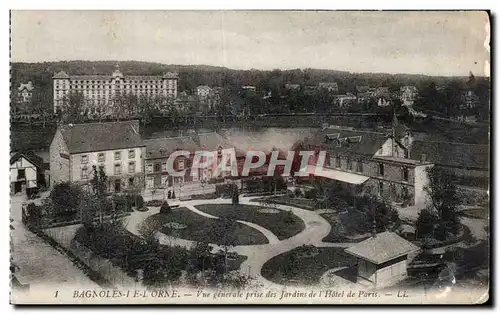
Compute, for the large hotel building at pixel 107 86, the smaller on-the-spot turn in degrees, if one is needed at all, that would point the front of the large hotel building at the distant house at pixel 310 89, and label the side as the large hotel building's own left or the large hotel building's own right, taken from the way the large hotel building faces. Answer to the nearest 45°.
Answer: approximately 90° to the large hotel building's own left

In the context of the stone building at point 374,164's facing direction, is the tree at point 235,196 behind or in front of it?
in front

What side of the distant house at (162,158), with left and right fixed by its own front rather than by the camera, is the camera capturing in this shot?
front

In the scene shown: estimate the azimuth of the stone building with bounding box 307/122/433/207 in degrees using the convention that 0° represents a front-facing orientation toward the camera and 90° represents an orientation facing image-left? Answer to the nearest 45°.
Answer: approximately 45°

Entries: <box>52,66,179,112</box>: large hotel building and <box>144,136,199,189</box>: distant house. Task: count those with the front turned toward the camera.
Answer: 2

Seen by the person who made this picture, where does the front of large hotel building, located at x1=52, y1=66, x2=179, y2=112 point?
facing the viewer

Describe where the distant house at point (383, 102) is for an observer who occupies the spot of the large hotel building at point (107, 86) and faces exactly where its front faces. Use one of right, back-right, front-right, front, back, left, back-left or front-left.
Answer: left
